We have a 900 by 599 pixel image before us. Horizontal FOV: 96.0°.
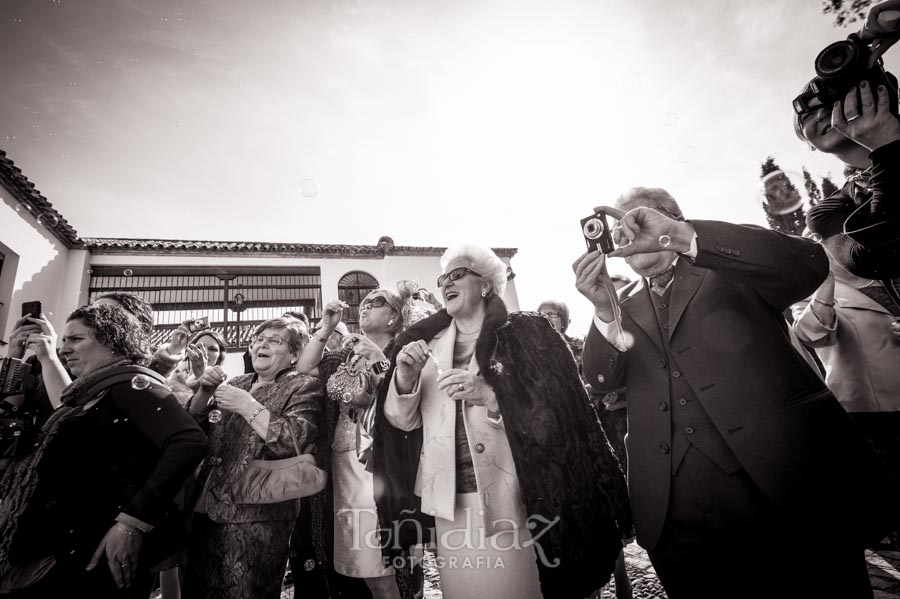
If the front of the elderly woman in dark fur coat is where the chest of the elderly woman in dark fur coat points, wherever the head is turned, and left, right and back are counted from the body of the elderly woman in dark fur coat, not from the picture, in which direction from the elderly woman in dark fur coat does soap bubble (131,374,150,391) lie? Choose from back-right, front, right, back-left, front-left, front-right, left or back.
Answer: front-right

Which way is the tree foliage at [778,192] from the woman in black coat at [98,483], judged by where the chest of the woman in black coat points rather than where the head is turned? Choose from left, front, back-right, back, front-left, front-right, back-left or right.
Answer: back-left

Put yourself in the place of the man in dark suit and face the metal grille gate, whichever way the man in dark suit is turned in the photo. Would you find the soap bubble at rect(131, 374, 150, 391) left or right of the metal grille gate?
left

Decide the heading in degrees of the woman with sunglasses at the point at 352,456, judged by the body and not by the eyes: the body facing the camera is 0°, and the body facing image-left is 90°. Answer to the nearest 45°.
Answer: approximately 45°
